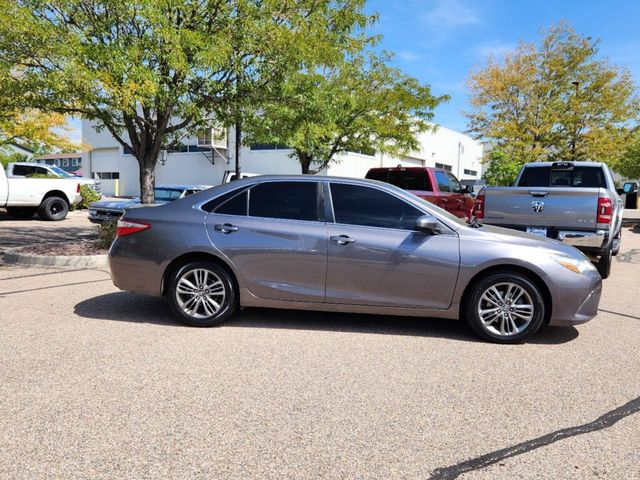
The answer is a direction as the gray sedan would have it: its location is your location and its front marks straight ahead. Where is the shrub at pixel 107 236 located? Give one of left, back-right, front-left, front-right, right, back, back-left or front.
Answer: back-left

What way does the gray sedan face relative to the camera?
to the viewer's right

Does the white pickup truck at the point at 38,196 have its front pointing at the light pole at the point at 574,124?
no

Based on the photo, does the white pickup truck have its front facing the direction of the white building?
no

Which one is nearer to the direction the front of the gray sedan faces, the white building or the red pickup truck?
the red pickup truck

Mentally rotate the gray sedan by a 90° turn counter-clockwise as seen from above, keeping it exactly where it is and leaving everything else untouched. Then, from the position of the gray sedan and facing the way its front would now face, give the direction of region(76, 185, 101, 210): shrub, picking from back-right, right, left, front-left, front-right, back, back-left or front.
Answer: front-left

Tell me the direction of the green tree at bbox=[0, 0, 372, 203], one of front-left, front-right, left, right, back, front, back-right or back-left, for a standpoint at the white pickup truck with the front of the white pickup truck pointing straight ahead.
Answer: left

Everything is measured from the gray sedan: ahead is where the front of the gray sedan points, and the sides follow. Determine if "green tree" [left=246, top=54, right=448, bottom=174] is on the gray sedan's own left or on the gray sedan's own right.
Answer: on the gray sedan's own left

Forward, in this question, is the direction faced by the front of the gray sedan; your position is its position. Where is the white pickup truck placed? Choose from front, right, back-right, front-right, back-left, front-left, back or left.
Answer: back-left
